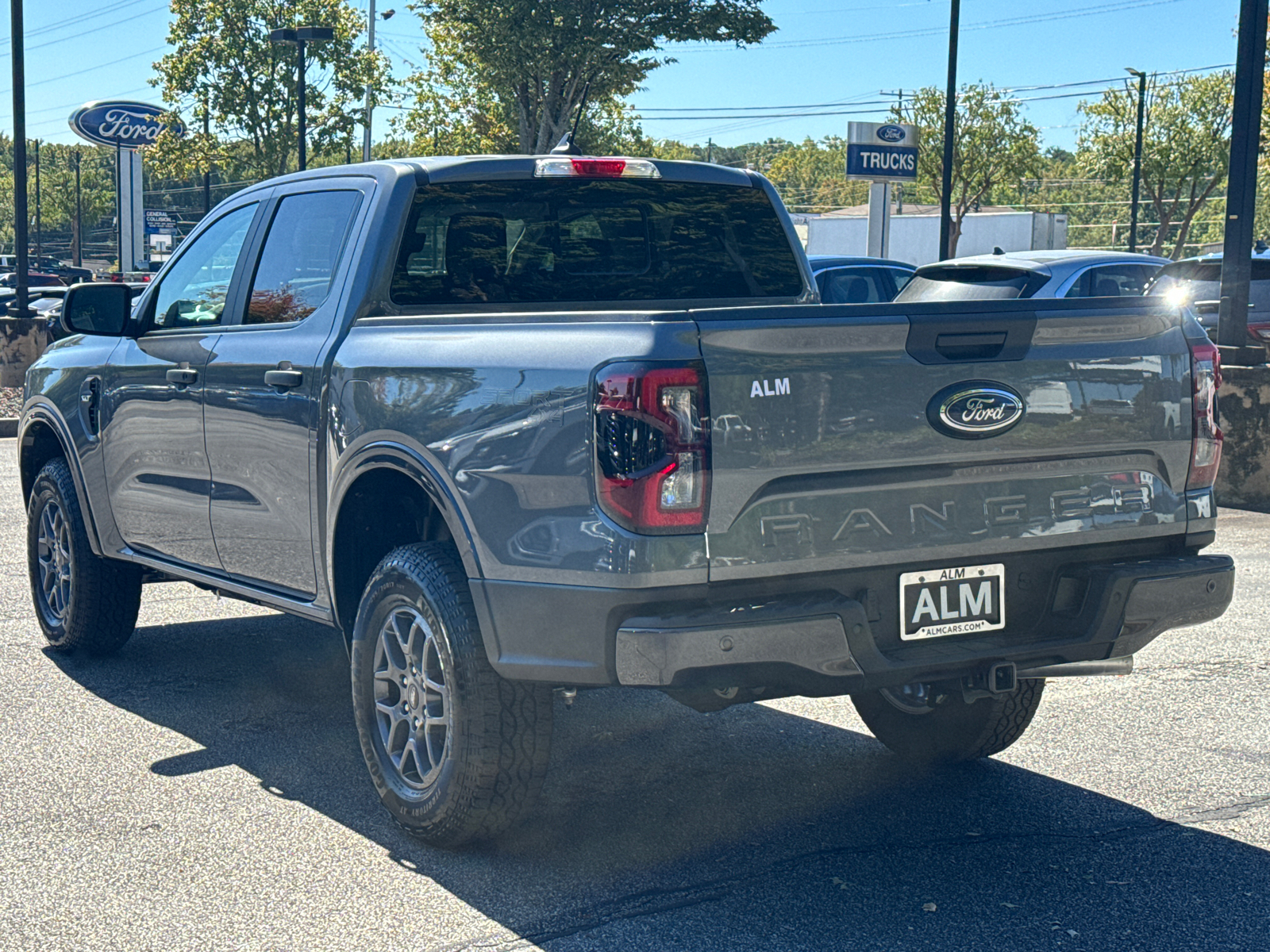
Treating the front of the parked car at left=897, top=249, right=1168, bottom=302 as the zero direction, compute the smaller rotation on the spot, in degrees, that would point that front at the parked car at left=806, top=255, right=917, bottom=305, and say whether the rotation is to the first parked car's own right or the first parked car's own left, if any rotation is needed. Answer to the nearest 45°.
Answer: approximately 90° to the first parked car's own left

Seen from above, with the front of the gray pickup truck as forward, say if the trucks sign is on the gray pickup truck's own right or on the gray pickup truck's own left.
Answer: on the gray pickup truck's own right

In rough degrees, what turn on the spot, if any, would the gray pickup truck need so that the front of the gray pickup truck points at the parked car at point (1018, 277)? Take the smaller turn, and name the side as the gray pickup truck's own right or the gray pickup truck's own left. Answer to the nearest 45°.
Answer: approximately 45° to the gray pickup truck's own right

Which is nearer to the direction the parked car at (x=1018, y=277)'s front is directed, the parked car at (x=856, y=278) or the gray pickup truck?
the parked car

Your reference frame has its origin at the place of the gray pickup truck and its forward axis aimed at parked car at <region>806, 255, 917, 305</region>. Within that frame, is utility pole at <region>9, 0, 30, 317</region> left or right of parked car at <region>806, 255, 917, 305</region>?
left

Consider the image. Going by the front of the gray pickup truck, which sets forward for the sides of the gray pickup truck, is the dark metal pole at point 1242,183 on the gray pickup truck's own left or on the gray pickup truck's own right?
on the gray pickup truck's own right

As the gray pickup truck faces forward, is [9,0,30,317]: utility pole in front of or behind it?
in front

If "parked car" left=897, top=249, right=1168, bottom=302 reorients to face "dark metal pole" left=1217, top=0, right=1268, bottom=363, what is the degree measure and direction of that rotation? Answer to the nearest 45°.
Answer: approximately 45° to its right

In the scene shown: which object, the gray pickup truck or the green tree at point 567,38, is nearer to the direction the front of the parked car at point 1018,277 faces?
the green tree

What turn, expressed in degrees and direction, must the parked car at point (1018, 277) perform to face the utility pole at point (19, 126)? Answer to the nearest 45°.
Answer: approximately 135° to its left

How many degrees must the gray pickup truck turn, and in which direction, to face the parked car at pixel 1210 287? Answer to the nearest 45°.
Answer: approximately 90° to its right

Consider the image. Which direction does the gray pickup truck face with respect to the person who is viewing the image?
facing away from the viewer and to the left of the viewer

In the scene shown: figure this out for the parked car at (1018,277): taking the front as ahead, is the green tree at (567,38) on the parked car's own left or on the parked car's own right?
on the parked car's own left

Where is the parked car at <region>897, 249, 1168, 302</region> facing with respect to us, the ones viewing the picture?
facing away from the viewer and to the right of the viewer

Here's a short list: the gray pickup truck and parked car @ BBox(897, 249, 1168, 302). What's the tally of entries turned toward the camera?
0

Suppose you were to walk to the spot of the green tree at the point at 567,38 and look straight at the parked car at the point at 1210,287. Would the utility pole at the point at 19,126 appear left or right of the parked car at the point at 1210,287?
right
